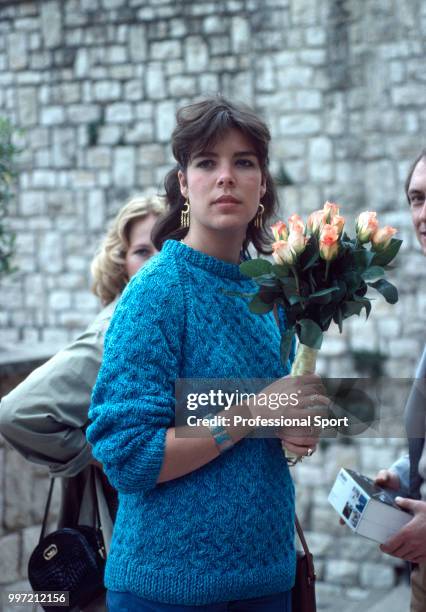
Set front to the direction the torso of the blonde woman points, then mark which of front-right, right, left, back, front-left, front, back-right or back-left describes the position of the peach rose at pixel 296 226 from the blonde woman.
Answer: front

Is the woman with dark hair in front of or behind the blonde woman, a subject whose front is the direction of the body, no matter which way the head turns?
in front

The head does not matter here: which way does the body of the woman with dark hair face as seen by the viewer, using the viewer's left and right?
facing the viewer and to the right of the viewer

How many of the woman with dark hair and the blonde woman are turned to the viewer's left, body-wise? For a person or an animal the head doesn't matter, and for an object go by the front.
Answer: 0

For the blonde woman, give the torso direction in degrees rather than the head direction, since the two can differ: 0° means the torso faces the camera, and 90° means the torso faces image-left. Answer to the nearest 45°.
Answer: approximately 315°

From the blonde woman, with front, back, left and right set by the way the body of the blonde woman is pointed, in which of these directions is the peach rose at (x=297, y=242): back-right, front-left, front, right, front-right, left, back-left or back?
front
